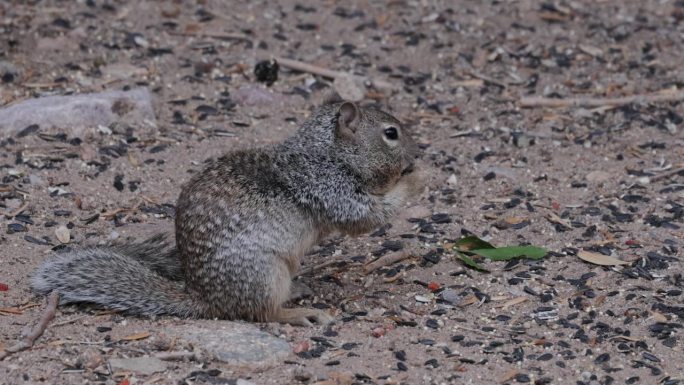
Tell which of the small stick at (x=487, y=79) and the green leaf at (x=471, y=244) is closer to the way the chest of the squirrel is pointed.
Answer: the green leaf

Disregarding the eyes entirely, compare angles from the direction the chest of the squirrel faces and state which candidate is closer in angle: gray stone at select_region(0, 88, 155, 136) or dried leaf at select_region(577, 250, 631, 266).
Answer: the dried leaf

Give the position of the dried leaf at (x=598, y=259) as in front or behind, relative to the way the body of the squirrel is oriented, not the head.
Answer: in front

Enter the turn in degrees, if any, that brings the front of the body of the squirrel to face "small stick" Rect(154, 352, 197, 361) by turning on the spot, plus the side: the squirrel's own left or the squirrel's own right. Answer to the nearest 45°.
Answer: approximately 135° to the squirrel's own right

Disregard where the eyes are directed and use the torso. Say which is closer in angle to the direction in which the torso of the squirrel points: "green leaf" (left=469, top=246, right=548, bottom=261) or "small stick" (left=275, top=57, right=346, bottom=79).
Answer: the green leaf

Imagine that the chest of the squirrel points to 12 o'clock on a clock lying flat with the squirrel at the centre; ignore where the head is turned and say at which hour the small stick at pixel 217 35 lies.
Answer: The small stick is roughly at 9 o'clock from the squirrel.

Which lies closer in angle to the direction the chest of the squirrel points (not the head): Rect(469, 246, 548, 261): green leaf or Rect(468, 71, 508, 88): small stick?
the green leaf

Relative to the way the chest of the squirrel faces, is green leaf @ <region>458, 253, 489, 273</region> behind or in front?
in front

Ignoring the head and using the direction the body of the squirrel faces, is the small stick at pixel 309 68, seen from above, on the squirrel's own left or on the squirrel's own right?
on the squirrel's own left

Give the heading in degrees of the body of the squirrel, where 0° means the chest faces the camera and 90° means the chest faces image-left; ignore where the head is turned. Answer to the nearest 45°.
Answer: approximately 270°

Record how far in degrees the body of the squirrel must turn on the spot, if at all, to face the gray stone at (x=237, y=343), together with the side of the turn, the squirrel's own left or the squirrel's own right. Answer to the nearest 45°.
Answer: approximately 90° to the squirrel's own right

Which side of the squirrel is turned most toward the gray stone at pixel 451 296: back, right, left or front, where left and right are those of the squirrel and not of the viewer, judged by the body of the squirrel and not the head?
front
